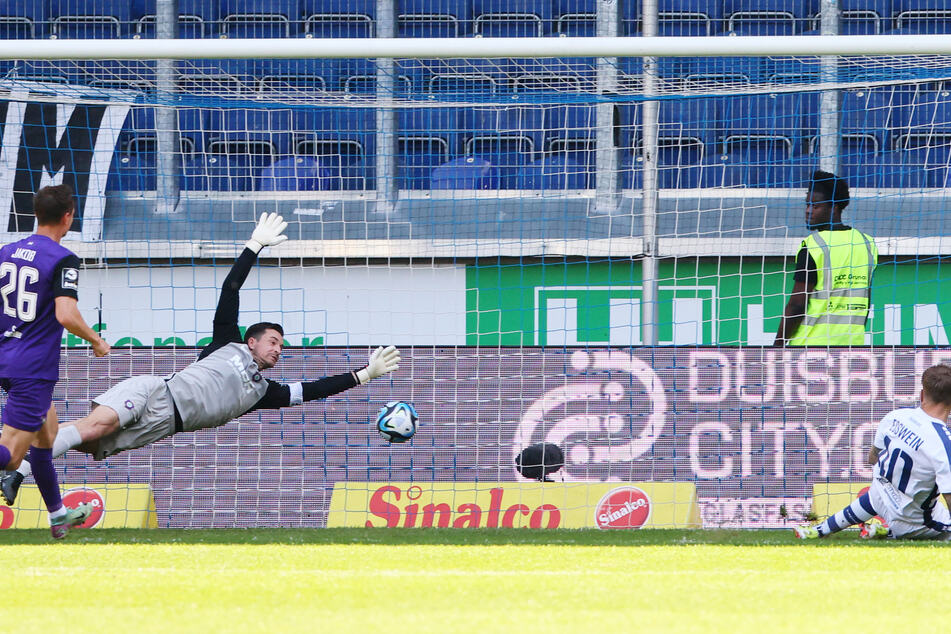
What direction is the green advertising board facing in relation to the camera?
toward the camera

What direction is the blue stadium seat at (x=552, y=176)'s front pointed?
toward the camera

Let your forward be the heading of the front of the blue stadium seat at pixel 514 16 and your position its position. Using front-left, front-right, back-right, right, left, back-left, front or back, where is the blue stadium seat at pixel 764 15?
left

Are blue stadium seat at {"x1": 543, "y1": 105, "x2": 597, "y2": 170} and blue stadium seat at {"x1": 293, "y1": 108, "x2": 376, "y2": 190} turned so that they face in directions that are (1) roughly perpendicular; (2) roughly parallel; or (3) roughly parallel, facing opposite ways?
roughly parallel

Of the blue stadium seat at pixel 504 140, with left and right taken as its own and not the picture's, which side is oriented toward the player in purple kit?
front

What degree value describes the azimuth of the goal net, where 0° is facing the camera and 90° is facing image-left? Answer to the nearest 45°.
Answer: approximately 0°

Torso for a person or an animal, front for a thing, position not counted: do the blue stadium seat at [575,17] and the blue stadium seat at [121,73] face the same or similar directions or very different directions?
same or similar directions

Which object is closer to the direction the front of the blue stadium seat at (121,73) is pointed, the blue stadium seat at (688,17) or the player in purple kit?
the player in purple kit

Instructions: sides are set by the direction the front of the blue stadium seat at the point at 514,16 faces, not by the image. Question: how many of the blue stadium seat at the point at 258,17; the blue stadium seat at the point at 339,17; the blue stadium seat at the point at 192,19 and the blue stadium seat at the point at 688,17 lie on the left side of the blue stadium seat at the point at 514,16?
1

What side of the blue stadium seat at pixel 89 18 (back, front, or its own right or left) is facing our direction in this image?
front

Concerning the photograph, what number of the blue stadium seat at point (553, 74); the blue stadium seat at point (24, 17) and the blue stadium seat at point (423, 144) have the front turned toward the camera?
3

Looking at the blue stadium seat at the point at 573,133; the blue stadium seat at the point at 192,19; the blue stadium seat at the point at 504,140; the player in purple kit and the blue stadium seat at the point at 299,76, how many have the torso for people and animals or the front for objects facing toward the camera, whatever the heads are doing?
4

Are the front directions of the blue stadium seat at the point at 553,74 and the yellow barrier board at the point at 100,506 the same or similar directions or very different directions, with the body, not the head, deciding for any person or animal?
same or similar directions

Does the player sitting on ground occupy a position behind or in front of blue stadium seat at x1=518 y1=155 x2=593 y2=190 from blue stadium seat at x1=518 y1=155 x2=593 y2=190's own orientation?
in front
